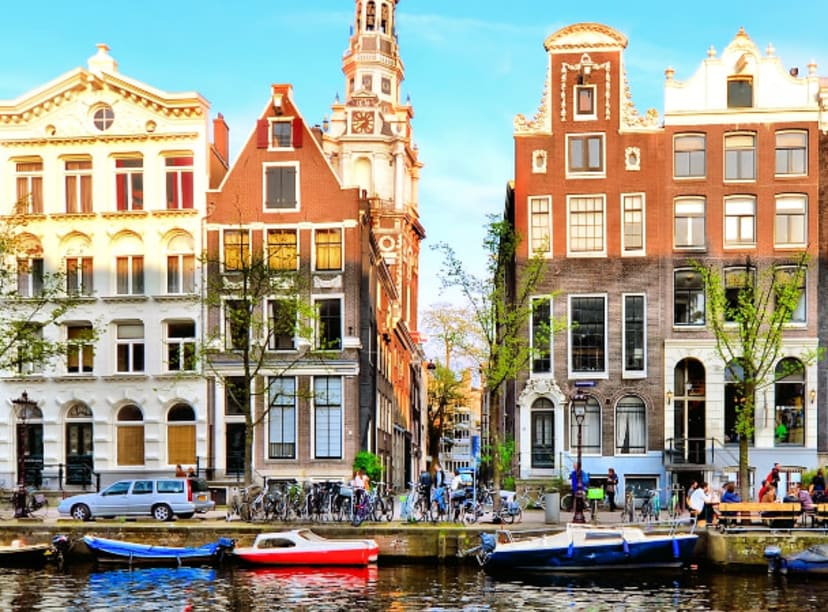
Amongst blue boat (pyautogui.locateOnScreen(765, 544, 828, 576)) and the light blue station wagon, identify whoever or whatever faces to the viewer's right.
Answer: the blue boat

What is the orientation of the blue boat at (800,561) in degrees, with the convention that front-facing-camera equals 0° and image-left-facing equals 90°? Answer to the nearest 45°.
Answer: approximately 270°

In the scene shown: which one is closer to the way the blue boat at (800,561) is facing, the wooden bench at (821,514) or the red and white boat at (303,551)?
the wooden bench

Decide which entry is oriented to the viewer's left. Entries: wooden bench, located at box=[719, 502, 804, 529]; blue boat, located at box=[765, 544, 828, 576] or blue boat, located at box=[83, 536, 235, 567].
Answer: blue boat, located at box=[83, 536, 235, 567]

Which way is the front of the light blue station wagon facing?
to the viewer's left

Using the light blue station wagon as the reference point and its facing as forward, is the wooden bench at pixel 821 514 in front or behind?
behind

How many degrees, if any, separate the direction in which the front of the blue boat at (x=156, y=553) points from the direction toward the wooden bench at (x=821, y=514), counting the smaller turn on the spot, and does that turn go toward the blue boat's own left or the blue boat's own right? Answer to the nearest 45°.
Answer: approximately 180°

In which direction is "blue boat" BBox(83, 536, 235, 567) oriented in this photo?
to the viewer's left
